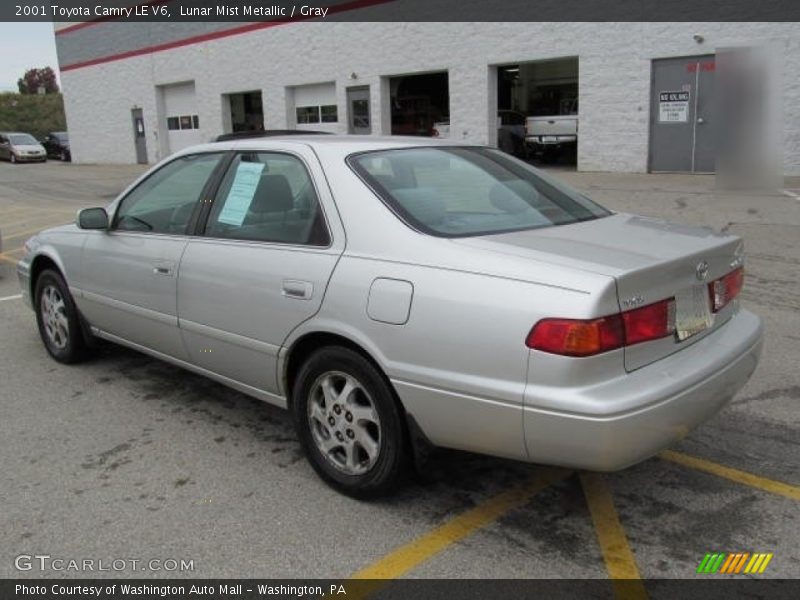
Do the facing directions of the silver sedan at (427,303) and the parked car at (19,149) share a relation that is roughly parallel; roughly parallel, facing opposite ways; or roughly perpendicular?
roughly parallel, facing opposite ways

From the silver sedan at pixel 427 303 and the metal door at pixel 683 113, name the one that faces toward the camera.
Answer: the metal door

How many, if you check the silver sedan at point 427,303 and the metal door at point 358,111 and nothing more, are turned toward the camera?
1

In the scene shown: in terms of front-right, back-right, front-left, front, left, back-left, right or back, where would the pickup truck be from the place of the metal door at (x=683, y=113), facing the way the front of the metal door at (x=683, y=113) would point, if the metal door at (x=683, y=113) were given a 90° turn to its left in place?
back-left

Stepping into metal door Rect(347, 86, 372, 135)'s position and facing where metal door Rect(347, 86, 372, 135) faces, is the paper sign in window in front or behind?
in front

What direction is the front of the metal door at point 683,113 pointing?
toward the camera

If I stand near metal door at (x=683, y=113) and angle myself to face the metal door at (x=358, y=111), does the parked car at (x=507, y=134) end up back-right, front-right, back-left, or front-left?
front-right

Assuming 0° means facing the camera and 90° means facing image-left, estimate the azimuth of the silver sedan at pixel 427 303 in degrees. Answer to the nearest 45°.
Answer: approximately 135°

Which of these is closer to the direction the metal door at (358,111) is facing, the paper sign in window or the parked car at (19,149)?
the paper sign in window

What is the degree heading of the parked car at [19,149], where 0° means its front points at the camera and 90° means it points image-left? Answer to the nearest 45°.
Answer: approximately 315°

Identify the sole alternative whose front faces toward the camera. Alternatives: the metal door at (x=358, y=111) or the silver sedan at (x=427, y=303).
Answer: the metal door

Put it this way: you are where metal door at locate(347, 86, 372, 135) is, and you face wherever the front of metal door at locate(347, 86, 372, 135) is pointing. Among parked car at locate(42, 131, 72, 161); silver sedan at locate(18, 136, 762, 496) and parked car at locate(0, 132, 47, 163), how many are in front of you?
1

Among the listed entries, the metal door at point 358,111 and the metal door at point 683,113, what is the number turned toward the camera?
2

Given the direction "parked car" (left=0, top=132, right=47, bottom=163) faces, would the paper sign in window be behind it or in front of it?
in front

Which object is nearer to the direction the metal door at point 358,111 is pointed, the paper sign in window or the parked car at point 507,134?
the paper sign in window

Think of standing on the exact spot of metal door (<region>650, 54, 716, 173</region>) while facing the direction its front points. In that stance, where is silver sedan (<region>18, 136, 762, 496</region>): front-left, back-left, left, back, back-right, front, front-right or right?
front
